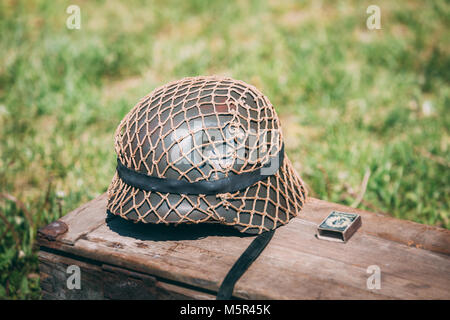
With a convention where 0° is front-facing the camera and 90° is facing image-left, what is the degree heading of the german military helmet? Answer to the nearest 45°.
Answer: approximately 45°
